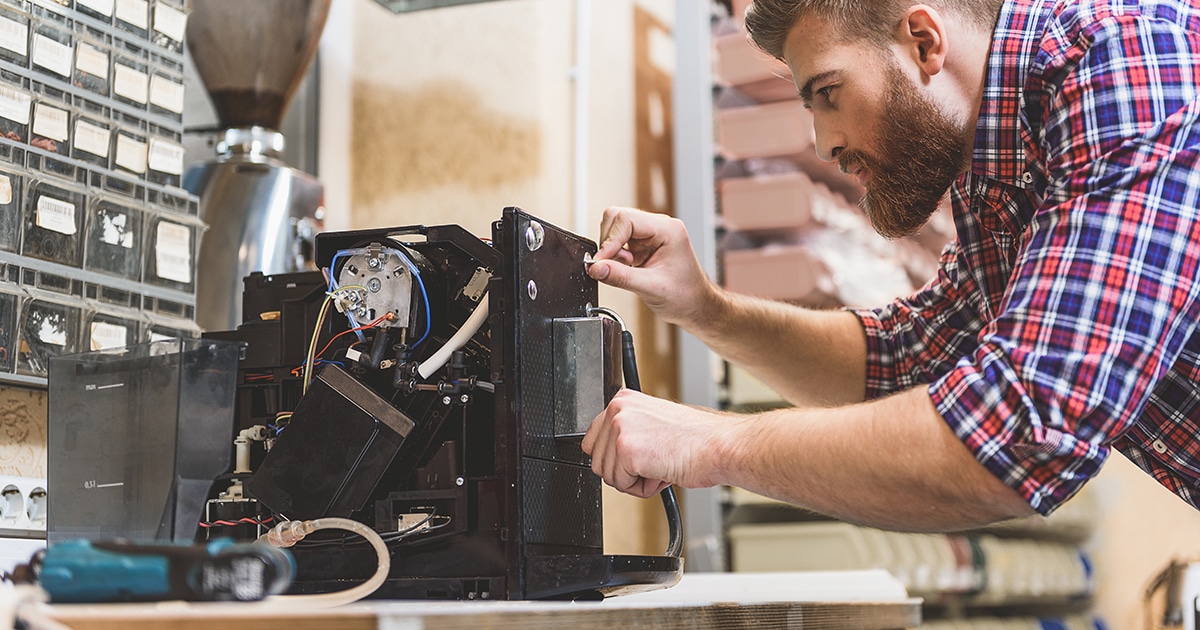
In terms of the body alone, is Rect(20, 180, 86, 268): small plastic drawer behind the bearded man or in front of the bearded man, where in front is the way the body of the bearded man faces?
in front

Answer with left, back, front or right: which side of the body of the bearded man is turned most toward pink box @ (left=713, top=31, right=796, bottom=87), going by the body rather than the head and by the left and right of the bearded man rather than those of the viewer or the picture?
right

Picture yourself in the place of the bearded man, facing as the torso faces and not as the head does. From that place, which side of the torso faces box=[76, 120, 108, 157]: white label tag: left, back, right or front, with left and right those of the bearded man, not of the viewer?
front

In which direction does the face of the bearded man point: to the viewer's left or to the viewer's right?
to the viewer's left

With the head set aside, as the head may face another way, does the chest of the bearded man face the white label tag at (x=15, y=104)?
yes

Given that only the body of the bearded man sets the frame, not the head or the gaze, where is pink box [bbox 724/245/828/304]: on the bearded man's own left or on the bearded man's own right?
on the bearded man's own right

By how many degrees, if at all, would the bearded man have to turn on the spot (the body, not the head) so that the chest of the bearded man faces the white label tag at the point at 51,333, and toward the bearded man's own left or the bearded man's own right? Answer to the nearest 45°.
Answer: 0° — they already face it

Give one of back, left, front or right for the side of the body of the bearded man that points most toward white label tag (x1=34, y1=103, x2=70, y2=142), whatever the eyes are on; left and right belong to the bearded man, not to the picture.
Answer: front

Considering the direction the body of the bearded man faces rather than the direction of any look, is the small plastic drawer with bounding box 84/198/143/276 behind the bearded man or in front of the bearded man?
in front

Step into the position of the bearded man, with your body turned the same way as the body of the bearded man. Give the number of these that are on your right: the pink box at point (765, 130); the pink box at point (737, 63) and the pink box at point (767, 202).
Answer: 3

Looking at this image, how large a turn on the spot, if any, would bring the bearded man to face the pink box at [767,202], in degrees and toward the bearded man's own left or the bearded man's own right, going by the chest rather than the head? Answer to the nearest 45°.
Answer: approximately 90° to the bearded man's own right

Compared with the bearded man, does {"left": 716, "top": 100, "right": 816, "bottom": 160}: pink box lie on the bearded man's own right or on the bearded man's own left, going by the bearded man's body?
on the bearded man's own right

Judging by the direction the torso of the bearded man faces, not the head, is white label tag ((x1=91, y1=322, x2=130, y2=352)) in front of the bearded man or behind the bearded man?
in front

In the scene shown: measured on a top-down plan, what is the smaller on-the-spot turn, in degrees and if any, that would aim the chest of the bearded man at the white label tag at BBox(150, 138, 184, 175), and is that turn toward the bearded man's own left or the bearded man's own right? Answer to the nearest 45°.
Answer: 0° — they already face it

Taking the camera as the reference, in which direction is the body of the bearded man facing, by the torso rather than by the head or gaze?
to the viewer's left

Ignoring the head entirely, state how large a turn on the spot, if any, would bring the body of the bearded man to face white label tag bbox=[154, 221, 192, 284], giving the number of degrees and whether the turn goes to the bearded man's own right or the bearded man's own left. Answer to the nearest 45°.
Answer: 0° — they already face it

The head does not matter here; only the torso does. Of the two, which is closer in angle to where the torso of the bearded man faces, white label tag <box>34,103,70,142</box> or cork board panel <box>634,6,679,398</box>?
the white label tag
